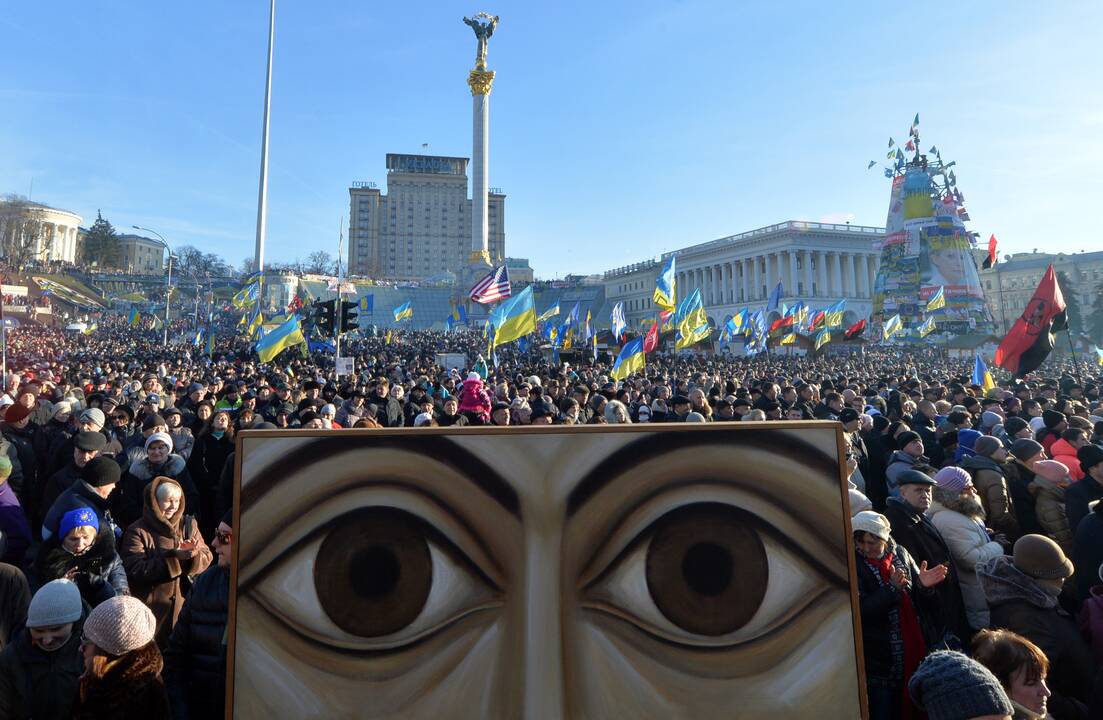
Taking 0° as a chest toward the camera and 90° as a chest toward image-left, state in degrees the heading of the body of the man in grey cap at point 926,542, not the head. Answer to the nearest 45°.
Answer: approximately 315°

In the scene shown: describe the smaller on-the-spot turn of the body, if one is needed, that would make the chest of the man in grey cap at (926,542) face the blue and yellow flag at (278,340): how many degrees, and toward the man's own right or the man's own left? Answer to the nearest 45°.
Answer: approximately 135° to the man's own right

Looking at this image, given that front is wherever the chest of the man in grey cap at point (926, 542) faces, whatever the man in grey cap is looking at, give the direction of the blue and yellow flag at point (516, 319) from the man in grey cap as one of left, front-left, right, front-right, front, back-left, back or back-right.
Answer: back
